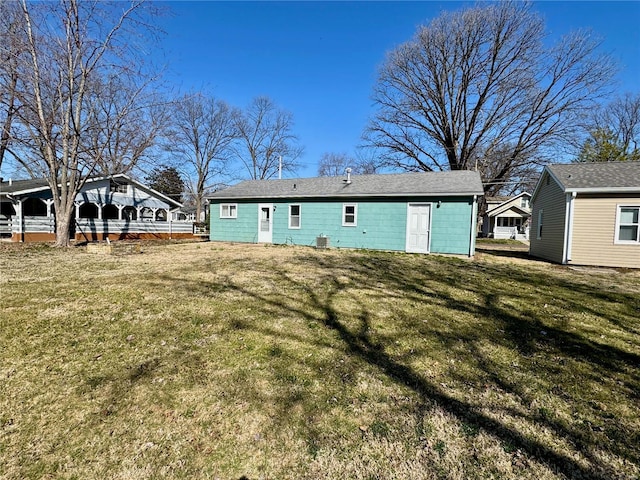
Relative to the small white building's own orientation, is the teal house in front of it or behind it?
in front

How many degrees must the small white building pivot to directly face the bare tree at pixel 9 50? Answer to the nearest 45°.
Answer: approximately 45° to its right

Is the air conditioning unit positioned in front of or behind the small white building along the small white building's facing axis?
in front

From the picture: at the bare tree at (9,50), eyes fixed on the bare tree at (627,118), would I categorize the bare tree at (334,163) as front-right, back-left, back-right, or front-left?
front-left

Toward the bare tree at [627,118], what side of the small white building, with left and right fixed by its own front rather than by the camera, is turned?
left

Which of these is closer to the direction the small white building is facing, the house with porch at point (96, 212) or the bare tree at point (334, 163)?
the house with porch

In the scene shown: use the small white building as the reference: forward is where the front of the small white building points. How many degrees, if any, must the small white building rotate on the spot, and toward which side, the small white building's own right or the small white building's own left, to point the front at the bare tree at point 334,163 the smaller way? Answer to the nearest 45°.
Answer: approximately 90° to the small white building's own right

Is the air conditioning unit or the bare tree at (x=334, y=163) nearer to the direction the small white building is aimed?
the air conditioning unit

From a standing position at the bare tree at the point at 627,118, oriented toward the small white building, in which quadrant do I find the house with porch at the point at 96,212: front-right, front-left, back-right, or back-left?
front-left

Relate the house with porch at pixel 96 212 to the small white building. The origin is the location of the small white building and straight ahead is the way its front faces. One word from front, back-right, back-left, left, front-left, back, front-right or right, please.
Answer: front-right

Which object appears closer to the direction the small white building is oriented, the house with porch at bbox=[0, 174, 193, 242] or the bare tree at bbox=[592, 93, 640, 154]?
the house with porch

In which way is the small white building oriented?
toward the camera
